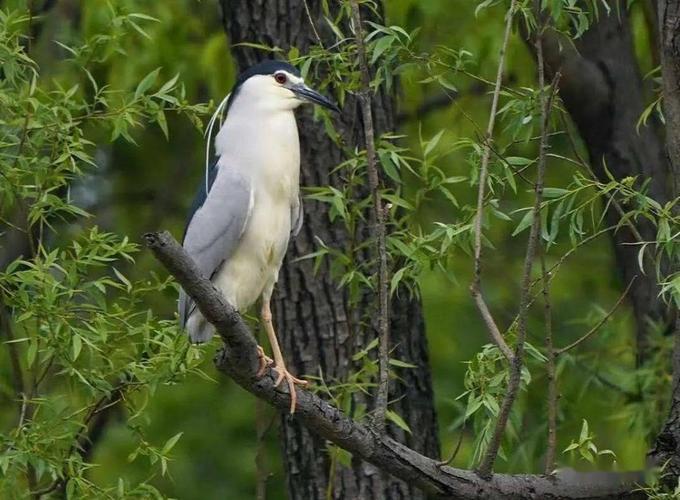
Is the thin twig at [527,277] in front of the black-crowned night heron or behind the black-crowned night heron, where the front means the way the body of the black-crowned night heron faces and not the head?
in front

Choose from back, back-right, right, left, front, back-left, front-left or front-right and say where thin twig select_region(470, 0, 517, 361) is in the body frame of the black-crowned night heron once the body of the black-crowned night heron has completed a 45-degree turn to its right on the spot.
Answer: front-left

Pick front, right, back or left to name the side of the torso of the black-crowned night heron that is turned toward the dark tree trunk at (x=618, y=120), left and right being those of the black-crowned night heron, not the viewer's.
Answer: left

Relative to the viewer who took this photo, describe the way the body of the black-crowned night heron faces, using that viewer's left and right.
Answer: facing the viewer and to the right of the viewer

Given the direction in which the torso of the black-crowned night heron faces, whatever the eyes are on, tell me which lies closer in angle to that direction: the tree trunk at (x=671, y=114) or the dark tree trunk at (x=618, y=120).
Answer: the tree trunk
